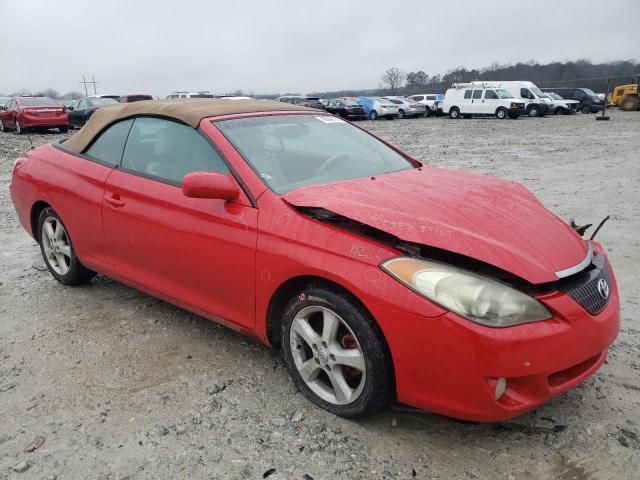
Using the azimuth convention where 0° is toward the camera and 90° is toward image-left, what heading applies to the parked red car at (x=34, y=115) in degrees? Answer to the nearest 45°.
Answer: approximately 135°

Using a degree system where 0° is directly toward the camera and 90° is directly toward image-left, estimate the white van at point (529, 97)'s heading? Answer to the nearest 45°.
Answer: approximately 315°

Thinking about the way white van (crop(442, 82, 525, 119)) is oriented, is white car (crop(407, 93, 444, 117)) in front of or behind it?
behind

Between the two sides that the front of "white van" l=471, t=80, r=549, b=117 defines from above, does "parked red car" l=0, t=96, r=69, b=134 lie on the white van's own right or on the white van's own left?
on the white van's own right
